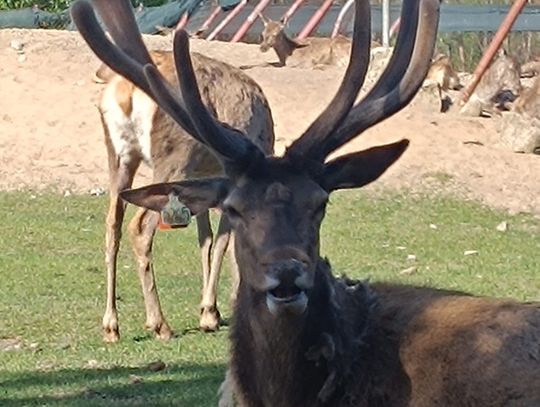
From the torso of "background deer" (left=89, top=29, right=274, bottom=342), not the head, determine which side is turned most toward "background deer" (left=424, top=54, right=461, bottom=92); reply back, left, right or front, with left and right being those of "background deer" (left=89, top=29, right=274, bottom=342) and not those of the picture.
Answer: front

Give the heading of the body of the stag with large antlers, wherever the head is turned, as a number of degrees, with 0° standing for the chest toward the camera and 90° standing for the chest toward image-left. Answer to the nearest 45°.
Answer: approximately 45°

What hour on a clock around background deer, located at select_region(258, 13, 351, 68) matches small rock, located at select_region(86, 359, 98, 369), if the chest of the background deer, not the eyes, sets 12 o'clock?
The small rock is roughly at 9 o'clock from the background deer.

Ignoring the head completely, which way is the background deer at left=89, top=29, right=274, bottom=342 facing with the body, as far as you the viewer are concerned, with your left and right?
facing away from the viewer and to the right of the viewer

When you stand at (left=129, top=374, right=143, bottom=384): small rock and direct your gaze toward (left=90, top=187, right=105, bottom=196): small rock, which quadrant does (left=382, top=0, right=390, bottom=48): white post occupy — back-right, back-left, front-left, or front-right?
front-right

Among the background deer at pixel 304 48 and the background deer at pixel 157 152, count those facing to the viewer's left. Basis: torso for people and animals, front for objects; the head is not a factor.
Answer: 1

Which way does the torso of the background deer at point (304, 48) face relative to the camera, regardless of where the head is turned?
to the viewer's left

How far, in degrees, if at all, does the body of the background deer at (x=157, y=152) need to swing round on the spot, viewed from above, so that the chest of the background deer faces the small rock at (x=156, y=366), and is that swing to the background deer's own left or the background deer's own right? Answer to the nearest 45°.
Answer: approximately 135° to the background deer's own right
